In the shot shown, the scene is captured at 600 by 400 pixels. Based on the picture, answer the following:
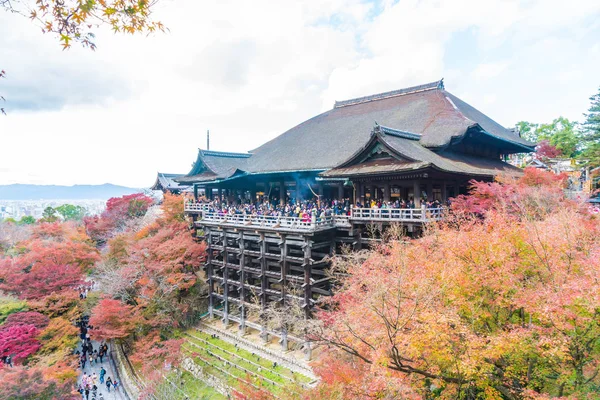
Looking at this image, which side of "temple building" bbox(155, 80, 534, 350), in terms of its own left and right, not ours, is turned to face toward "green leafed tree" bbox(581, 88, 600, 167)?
back

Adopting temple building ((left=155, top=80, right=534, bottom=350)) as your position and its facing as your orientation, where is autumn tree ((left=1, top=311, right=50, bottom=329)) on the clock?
The autumn tree is roughly at 1 o'clock from the temple building.

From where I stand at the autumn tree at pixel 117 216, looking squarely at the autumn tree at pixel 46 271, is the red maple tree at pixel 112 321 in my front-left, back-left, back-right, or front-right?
front-left

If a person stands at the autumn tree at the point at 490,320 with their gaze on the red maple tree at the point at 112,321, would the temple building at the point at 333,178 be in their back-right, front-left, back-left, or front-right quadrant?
front-right

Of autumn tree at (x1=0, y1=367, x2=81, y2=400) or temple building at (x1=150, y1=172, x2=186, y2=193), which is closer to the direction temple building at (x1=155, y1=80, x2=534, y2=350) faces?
the autumn tree

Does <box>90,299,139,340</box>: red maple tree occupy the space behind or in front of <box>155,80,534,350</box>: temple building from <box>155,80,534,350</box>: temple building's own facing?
in front

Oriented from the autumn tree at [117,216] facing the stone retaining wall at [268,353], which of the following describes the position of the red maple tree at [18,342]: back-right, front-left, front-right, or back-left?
front-right

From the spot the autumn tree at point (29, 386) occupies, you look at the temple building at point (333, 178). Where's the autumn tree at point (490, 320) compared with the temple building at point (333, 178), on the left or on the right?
right

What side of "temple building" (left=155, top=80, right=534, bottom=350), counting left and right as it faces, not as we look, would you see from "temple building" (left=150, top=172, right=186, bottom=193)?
right

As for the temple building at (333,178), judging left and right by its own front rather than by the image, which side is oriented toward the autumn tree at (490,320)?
left

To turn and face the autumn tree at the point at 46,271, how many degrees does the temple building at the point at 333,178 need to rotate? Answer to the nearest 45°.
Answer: approximately 45° to its right

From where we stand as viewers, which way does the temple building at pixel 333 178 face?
facing the viewer and to the left of the viewer

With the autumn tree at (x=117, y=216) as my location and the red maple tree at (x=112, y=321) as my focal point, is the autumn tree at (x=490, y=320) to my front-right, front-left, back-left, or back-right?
front-left

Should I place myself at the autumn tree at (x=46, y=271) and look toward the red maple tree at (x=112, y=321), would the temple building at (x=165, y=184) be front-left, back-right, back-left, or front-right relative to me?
back-left

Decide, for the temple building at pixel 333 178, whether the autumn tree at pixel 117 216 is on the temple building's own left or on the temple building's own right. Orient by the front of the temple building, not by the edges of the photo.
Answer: on the temple building's own right

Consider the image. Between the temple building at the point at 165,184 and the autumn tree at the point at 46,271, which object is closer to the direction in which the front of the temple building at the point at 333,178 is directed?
the autumn tree
